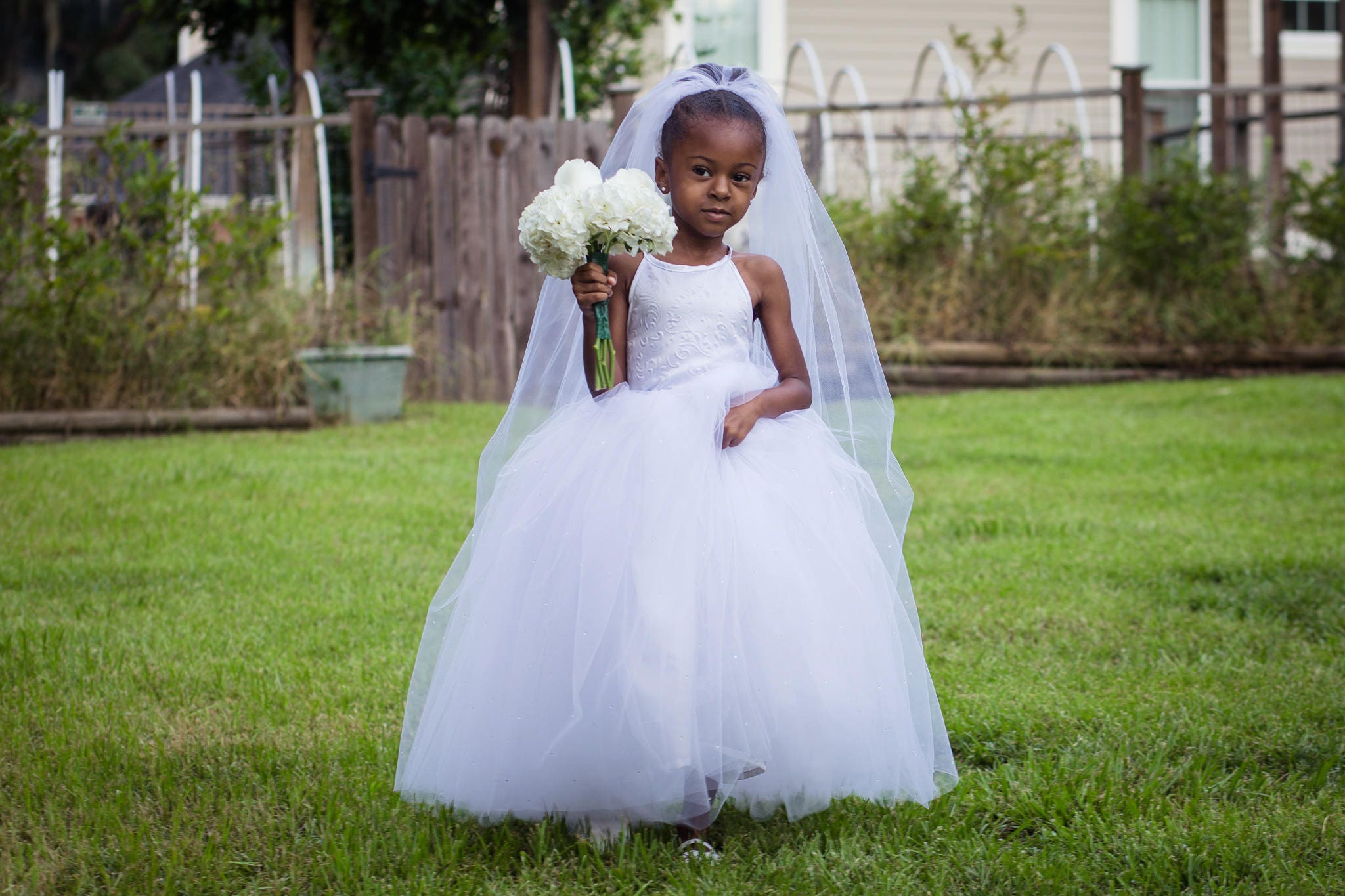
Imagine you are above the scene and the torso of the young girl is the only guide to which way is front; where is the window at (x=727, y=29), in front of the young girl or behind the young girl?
behind

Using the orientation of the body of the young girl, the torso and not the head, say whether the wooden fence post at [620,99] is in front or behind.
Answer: behind

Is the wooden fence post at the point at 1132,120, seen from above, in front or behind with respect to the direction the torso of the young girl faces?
behind

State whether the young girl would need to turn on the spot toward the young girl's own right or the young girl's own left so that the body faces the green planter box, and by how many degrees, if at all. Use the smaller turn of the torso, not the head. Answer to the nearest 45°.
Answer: approximately 180°

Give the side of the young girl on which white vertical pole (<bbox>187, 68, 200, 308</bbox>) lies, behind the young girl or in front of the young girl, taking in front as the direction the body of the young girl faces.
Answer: behind

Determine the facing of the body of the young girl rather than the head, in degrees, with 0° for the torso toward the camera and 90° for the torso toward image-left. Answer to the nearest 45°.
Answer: approximately 0°
